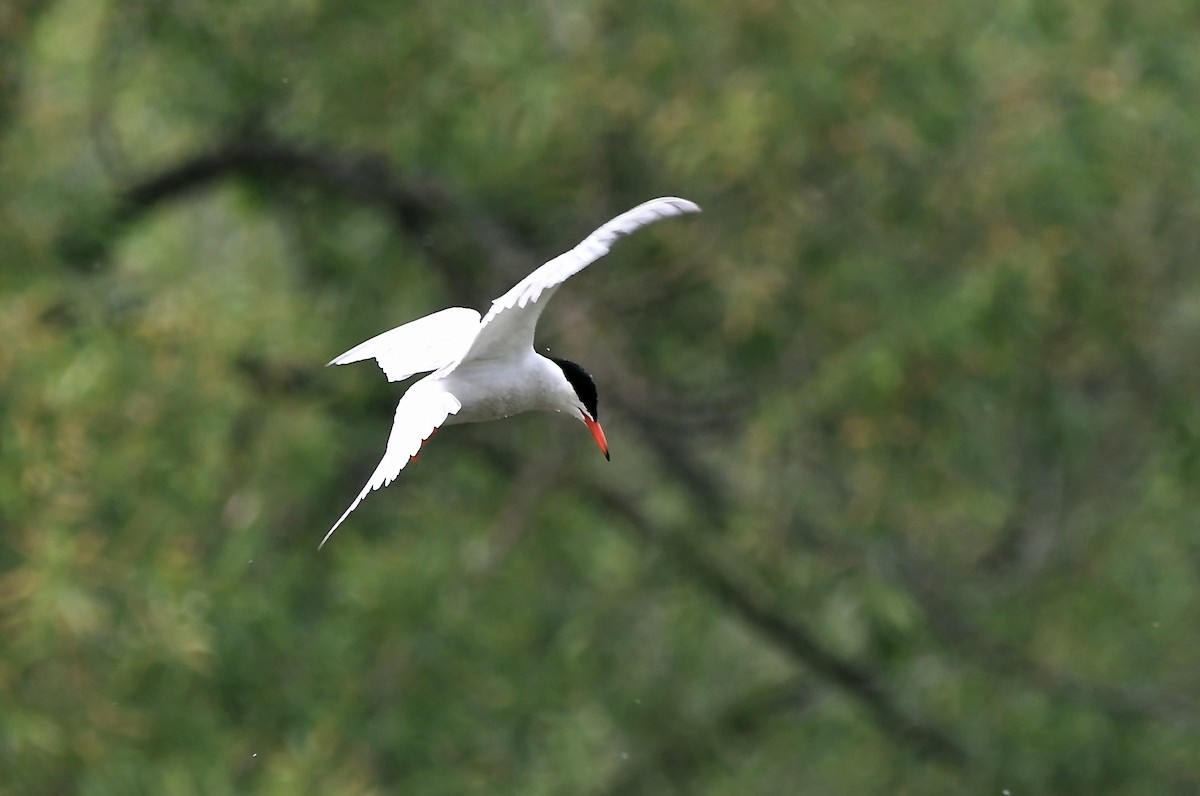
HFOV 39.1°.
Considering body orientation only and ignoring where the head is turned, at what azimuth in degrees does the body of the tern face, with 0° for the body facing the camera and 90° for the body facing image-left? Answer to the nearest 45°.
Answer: approximately 270°
